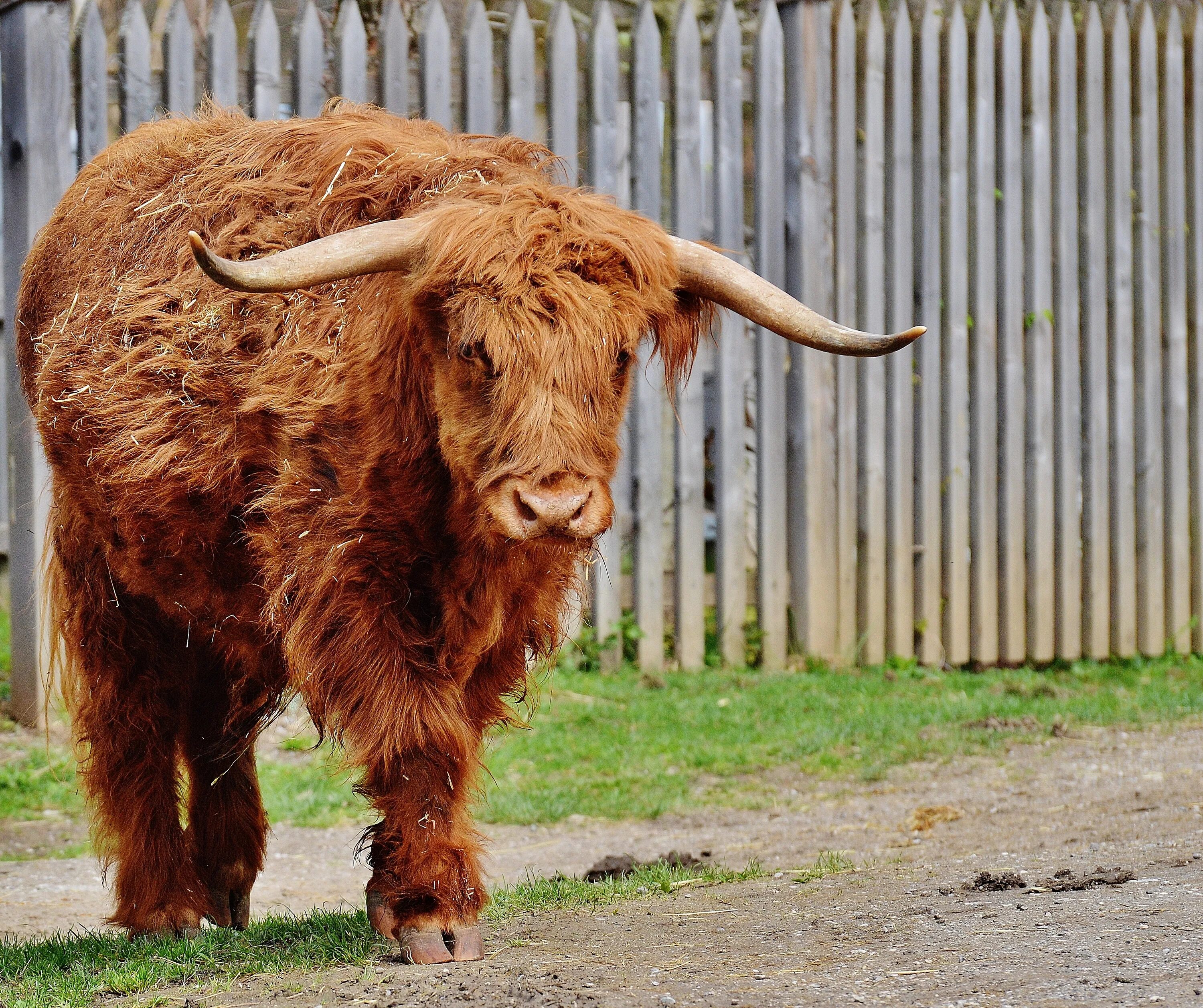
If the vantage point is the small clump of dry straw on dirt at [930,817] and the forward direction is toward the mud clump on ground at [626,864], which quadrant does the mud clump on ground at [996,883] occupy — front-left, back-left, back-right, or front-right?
front-left

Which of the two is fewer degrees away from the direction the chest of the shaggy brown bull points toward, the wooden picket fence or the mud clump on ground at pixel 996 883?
the mud clump on ground

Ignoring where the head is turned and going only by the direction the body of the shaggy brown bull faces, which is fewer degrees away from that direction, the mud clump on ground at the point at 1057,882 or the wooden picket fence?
the mud clump on ground

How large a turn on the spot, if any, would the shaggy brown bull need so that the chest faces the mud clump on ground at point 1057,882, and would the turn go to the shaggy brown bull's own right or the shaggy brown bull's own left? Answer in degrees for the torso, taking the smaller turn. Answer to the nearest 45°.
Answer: approximately 45° to the shaggy brown bull's own left

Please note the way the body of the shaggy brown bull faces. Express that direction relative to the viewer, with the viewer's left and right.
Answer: facing the viewer and to the right of the viewer

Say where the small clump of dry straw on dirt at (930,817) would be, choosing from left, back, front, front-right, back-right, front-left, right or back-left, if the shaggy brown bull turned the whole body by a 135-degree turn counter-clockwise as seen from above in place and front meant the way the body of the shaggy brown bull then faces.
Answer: front-right

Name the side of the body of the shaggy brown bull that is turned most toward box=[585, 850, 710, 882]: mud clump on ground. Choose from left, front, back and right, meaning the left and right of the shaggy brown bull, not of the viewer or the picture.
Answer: left

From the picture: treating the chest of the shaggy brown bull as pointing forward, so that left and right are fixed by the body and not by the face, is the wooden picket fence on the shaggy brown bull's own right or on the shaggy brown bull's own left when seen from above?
on the shaggy brown bull's own left
